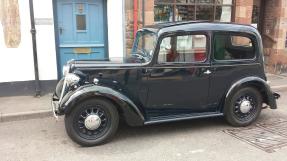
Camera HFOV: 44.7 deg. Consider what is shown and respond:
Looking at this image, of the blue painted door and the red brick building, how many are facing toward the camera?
2

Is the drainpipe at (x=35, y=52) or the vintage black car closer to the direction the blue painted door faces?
the vintage black car

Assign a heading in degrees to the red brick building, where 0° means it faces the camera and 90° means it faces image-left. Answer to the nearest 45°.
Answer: approximately 0°

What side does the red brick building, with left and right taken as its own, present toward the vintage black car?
front

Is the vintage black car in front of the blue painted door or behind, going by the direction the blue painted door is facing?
in front

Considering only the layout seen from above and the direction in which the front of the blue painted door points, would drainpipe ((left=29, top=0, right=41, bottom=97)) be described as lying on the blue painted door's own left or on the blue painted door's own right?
on the blue painted door's own right

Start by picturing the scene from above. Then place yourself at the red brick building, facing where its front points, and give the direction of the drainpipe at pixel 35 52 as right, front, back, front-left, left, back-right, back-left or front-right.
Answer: front-right

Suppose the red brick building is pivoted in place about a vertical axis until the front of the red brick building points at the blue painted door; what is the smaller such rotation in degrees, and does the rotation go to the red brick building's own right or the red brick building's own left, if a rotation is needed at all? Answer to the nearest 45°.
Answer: approximately 45° to the red brick building's own right

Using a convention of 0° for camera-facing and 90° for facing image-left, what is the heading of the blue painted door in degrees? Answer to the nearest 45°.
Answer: approximately 0°

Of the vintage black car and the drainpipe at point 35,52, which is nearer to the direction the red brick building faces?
the vintage black car

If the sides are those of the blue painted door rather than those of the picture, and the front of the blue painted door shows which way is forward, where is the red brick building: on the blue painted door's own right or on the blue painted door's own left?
on the blue painted door's own left

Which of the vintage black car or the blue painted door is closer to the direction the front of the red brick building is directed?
the vintage black car
